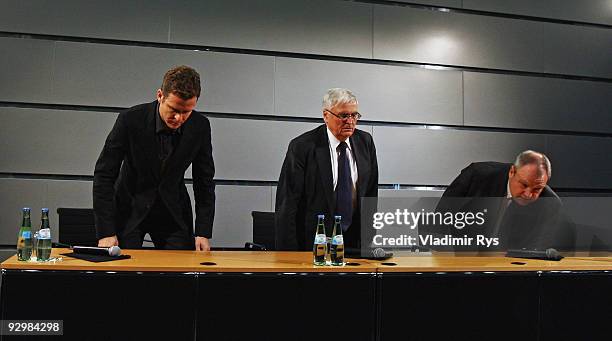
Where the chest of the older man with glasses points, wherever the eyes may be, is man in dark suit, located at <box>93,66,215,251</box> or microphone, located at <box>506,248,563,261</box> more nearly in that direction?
the microphone

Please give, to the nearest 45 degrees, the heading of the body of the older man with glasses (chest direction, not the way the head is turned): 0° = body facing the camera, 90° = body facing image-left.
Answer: approximately 315°

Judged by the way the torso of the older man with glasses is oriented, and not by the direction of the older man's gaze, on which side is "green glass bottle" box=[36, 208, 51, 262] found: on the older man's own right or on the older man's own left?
on the older man's own right

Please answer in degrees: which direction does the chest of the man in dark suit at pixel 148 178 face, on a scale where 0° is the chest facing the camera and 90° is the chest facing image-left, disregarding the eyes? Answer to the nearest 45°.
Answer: approximately 0°

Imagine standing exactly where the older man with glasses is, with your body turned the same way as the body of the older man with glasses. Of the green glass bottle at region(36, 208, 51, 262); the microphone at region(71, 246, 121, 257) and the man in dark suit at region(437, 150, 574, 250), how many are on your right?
2

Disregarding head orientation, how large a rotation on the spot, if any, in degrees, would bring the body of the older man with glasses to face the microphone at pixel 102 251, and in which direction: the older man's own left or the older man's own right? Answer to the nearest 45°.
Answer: approximately 90° to the older man's own right

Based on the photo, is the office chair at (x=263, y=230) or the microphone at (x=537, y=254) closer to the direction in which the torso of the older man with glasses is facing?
the microphone

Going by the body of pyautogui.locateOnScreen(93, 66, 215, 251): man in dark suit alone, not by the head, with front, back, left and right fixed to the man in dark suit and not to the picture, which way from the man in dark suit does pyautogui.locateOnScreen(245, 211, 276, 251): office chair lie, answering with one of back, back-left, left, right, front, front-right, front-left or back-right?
back-left
